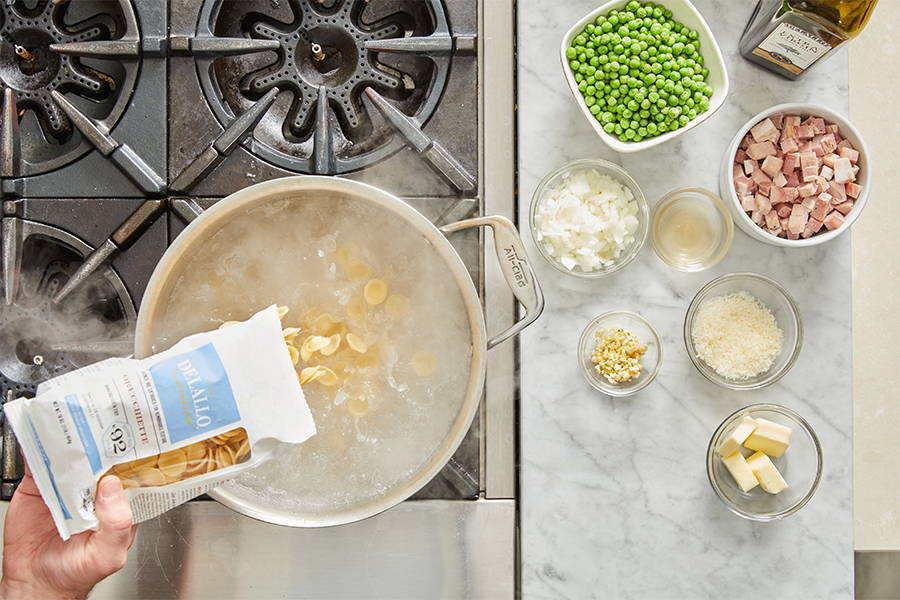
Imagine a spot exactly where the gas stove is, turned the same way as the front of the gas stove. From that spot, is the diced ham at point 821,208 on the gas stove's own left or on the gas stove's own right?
on the gas stove's own left

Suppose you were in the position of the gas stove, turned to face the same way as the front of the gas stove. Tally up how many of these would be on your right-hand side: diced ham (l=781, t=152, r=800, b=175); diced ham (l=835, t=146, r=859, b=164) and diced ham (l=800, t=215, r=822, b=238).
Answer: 0

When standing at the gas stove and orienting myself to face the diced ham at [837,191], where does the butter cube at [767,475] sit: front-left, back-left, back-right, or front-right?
front-right

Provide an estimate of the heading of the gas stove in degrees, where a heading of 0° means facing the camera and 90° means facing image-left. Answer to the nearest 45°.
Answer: approximately 0°

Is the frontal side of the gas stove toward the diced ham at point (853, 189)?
no

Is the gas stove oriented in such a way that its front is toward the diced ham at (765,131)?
no

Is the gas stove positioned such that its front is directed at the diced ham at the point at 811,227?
no

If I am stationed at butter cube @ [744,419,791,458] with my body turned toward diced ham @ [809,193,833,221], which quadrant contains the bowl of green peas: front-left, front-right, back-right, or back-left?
front-left

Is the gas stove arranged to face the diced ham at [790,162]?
no

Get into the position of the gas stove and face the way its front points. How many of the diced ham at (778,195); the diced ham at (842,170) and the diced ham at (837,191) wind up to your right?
0
